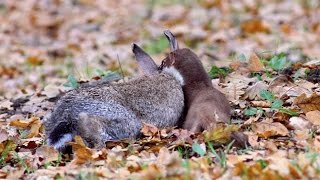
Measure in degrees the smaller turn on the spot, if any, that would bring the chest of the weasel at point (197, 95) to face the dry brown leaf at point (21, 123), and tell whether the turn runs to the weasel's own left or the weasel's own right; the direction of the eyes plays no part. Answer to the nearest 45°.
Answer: approximately 45° to the weasel's own left

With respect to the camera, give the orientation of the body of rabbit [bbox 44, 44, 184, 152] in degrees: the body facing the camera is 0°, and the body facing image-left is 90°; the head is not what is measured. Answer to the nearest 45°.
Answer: approximately 225°

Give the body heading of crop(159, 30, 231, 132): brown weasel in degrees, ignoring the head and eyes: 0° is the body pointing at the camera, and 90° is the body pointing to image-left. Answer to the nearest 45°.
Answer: approximately 135°

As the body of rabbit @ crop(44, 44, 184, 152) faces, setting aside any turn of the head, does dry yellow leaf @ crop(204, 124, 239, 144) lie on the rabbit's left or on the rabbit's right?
on the rabbit's right

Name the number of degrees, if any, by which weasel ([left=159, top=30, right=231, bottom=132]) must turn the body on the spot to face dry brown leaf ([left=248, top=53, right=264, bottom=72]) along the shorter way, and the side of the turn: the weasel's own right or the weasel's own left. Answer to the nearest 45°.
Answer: approximately 90° to the weasel's own right

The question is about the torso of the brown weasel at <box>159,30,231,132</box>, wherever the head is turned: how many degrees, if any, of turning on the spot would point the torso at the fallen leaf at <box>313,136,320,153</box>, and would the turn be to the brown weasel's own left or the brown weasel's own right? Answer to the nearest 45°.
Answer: approximately 180°
